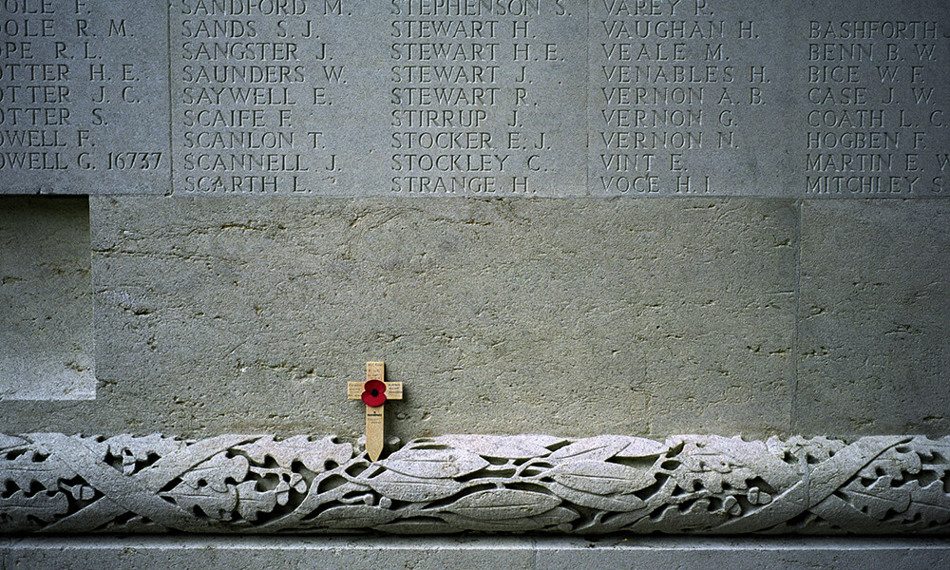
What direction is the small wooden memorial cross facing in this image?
toward the camera
